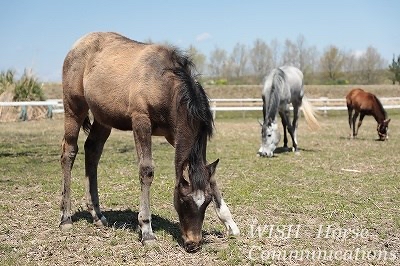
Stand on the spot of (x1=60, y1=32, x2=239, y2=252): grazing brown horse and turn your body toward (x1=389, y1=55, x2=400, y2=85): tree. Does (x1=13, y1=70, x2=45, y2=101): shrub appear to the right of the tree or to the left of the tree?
left

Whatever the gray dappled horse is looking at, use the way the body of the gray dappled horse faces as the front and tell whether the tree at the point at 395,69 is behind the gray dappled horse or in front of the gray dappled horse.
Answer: behind

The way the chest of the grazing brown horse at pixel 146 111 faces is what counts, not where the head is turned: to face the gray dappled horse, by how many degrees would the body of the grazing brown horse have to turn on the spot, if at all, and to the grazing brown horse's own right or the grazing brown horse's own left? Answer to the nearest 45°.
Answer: approximately 90° to the grazing brown horse's own left

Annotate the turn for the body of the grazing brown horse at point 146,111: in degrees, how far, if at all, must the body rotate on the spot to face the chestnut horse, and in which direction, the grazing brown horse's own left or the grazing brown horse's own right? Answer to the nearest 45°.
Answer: approximately 90° to the grazing brown horse's own left

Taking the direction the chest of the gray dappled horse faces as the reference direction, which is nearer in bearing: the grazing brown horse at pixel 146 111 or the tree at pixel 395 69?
the grazing brown horse

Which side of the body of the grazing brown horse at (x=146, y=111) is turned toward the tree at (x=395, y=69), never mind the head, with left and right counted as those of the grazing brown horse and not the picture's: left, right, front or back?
left

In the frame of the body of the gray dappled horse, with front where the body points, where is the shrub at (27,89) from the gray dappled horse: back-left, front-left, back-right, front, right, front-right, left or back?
right

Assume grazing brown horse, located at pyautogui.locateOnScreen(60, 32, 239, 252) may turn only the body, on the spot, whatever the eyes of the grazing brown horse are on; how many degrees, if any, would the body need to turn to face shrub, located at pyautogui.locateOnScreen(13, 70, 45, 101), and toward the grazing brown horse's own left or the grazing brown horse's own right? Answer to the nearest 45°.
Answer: approximately 135° to the grazing brown horse's own left

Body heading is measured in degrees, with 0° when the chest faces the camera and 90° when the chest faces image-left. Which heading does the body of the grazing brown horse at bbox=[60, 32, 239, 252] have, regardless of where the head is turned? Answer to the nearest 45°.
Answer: approximately 315°

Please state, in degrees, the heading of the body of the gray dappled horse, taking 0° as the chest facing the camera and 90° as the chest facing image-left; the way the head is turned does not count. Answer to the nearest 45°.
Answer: approximately 45°

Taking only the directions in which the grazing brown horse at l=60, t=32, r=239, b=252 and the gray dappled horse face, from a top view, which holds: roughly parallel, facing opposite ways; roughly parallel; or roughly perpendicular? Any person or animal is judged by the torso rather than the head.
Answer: roughly perpendicular
